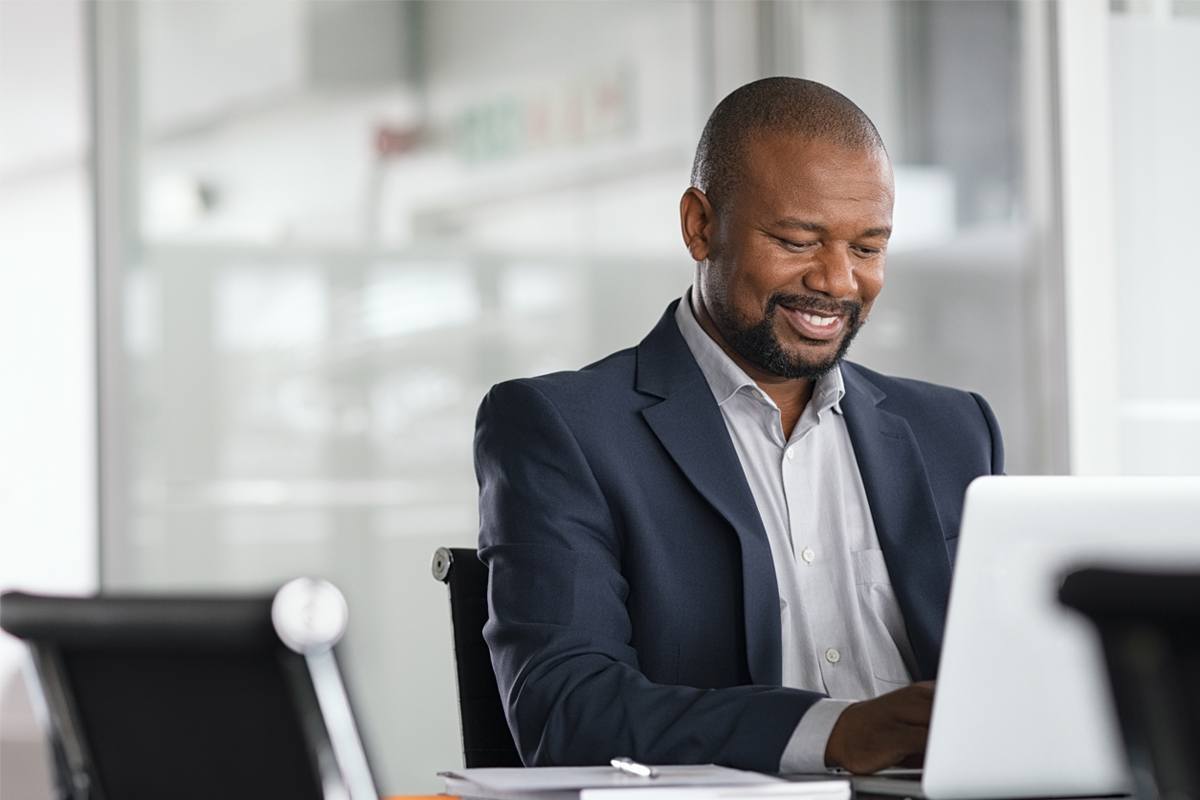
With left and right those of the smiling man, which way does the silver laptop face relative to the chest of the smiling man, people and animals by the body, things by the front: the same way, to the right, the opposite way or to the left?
the opposite way

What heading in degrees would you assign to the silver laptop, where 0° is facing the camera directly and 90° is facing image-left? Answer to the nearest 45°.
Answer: approximately 135°

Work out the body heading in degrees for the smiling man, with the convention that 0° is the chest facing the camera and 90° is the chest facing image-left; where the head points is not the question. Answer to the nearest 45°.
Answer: approximately 315°

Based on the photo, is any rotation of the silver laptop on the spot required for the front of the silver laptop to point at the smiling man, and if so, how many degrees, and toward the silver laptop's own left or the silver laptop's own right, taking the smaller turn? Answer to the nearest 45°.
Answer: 0° — it already faces them

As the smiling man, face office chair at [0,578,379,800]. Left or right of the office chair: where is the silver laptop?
left

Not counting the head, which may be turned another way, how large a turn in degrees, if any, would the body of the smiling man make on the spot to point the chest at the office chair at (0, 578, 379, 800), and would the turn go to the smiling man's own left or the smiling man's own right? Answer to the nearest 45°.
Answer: approximately 45° to the smiling man's own right

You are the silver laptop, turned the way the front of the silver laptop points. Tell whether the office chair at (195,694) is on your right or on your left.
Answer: on your left

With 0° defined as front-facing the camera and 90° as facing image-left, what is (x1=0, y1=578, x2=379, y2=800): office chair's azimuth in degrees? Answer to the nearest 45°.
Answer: approximately 225°
